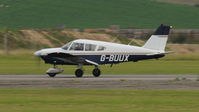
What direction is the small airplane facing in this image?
to the viewer's left
